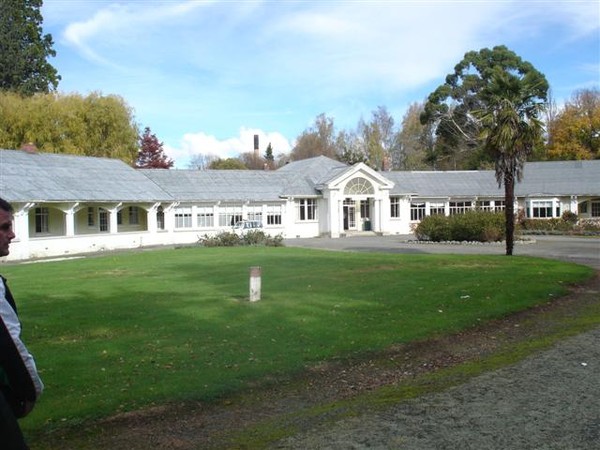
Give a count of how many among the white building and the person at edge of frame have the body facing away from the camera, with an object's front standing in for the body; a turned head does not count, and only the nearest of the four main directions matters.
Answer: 0

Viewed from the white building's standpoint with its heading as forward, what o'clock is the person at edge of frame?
The person at edge of frame is roughly at 1 o'clock from the white building.

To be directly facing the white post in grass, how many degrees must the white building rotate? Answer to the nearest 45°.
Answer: approximately 45° to its right

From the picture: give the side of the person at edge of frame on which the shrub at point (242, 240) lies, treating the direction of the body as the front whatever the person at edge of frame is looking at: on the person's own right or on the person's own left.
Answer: on the person's own left

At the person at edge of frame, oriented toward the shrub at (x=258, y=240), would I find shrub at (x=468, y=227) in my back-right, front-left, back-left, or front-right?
front-right

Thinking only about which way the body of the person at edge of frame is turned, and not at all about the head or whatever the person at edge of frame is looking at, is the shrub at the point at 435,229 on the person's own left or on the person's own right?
on the person's own left

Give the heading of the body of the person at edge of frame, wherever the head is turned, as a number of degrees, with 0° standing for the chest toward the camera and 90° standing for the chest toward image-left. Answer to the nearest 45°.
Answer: approximately 270°

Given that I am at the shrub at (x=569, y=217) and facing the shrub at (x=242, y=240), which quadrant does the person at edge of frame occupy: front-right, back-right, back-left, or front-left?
front-left

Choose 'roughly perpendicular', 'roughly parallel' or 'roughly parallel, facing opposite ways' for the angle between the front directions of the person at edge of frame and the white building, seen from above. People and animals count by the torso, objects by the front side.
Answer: roughly perpendicular
